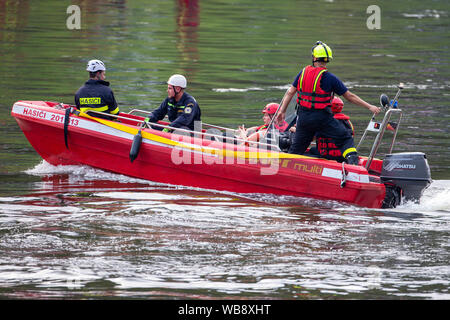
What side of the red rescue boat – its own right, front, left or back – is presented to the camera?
left

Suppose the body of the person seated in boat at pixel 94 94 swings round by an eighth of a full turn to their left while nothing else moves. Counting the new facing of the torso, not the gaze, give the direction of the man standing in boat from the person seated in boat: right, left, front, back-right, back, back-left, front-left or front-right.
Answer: back-right

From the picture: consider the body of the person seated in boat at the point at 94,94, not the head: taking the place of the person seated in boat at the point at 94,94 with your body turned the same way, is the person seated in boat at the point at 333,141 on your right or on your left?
on your right

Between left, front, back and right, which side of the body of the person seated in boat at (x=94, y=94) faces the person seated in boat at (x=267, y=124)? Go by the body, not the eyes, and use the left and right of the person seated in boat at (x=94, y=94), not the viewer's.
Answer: right

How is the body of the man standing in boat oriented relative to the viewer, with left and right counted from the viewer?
facing away from the viewer

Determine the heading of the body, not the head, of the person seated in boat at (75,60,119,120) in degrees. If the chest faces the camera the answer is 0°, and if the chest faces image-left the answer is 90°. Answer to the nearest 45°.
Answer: approximately 225°
